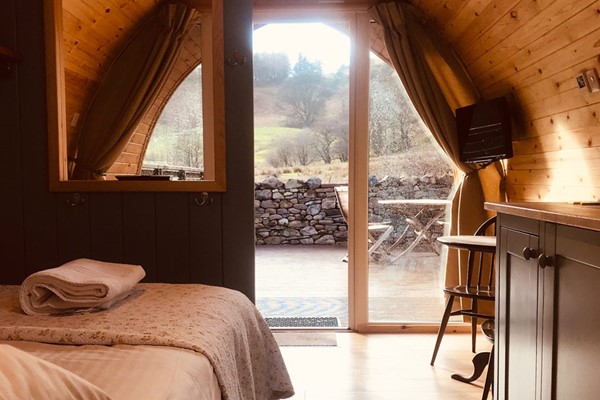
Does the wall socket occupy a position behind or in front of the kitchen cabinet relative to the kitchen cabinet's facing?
behind

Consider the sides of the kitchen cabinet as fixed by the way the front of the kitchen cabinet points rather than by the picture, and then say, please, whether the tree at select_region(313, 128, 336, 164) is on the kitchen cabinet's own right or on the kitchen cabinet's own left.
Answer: on the kitchen cabinet's own right

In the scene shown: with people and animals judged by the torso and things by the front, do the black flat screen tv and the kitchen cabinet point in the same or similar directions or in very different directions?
same or similar directions

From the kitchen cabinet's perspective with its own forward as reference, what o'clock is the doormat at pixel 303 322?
The doormat is roughly at 3 o'clock from the kitchen cabinet.

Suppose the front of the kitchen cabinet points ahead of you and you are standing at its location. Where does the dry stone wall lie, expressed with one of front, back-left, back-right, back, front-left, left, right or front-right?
right

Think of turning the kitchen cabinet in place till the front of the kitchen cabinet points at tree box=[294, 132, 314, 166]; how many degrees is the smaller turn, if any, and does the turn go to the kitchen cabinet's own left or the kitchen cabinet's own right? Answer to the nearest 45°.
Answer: approximately 90° to the kitchen cabinet's own right

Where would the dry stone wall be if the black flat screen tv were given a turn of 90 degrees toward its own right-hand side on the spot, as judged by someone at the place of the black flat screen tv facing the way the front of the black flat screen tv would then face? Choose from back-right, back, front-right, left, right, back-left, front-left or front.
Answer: front

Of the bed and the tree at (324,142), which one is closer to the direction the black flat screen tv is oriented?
the bed

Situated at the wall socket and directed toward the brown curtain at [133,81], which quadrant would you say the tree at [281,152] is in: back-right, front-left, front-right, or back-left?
front-right

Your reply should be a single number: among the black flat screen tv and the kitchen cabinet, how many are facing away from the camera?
0

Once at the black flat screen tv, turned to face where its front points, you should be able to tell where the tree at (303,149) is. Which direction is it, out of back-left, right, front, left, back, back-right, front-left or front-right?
right

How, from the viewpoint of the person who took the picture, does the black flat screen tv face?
facing the viewer and to the left of the viewer

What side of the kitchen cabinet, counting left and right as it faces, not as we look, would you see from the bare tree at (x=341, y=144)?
right
